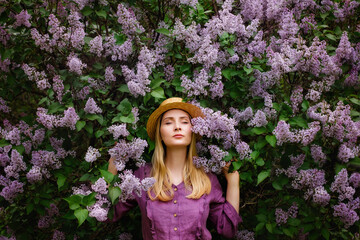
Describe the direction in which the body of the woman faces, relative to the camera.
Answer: toward the camera

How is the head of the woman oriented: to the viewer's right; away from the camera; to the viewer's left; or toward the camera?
toward the camera
